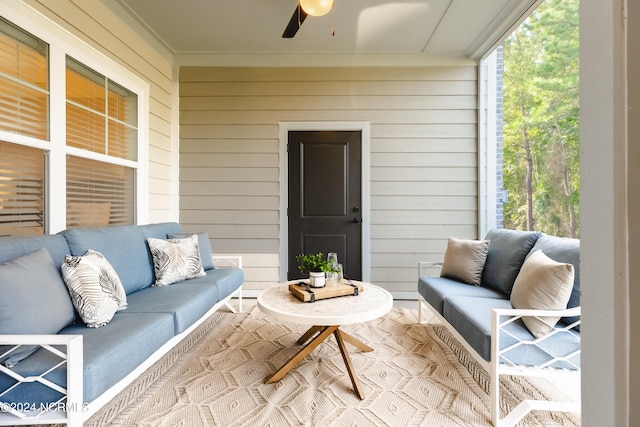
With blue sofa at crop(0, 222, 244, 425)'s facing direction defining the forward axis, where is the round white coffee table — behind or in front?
in front

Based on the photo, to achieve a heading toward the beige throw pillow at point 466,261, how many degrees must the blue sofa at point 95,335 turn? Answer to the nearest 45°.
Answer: approximately 45° to its left

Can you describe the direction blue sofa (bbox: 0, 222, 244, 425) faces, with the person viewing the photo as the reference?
facing the viewer and to the right of the viewer

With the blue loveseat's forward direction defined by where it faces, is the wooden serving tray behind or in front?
in front

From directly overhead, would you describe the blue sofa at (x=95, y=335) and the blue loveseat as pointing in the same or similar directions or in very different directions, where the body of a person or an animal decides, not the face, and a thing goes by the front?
very different directions

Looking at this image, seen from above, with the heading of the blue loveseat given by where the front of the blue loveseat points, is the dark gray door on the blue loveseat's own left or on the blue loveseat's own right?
on the blue loveseat's own right

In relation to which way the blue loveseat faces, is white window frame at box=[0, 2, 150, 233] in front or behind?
in front

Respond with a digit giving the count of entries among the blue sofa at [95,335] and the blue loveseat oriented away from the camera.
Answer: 0

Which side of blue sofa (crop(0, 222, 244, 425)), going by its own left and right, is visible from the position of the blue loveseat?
front

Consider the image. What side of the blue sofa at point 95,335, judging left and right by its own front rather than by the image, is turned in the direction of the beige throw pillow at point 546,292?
front
